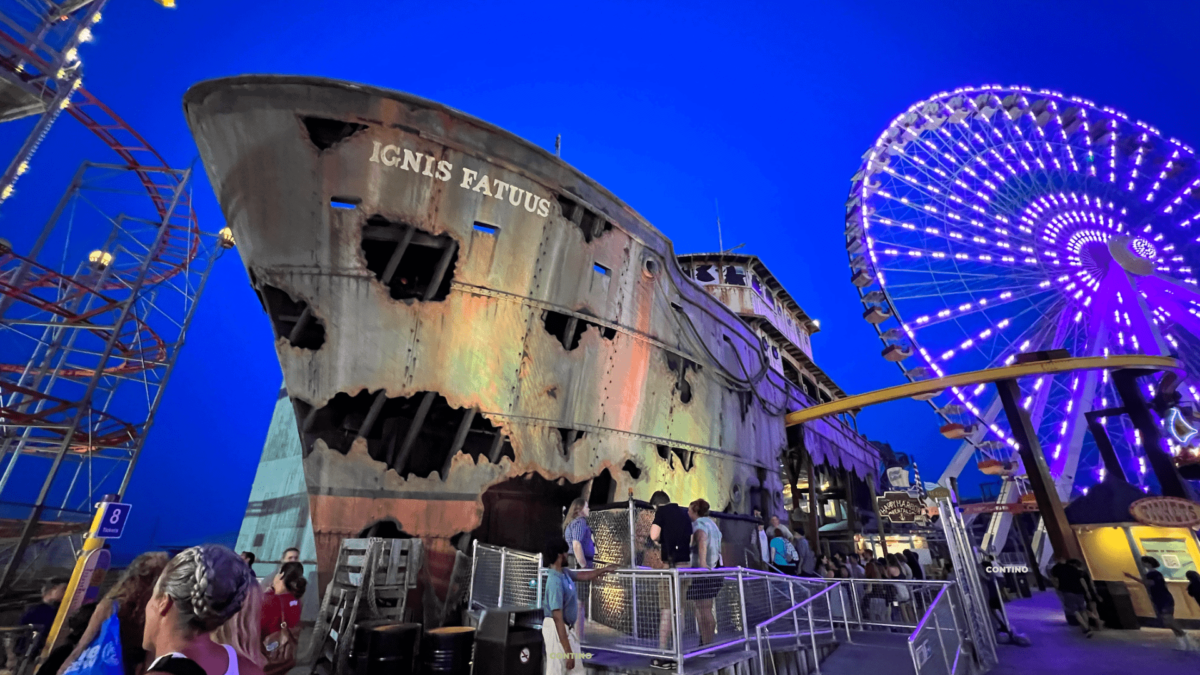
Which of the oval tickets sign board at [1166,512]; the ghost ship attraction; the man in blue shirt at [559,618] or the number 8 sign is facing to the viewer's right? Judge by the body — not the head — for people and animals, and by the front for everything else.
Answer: the man in blue shirt

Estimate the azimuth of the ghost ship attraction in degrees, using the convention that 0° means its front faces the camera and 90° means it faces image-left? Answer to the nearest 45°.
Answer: approximately 45°

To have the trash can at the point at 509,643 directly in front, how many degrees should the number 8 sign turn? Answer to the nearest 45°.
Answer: approximately 45° to its left

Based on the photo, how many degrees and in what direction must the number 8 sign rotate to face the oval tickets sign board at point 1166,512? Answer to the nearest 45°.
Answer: approximately 45° to its left

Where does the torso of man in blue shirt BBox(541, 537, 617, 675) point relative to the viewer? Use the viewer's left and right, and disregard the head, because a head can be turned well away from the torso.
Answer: facing to the right of the viewer

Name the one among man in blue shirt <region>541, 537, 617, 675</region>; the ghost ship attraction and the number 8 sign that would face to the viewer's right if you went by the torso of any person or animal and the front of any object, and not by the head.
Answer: the man in blue shirt
